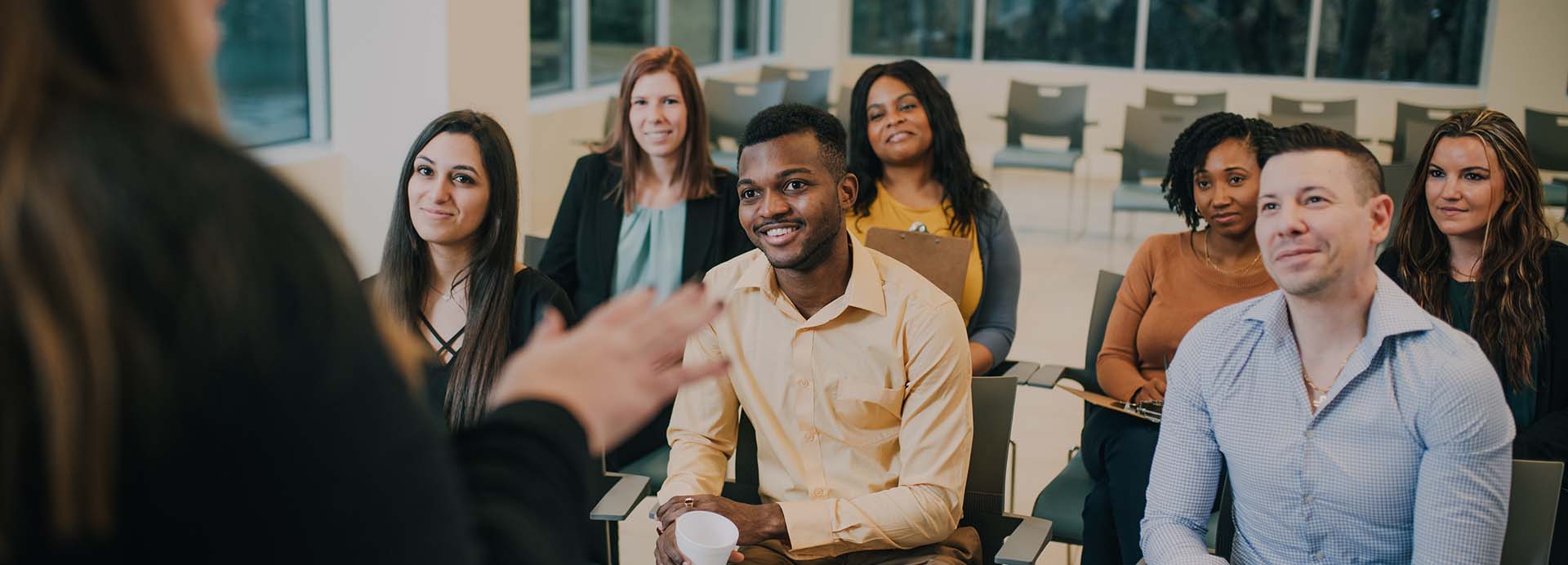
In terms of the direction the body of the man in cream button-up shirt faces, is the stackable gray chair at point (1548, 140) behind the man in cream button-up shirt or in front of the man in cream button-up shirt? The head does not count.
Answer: behind

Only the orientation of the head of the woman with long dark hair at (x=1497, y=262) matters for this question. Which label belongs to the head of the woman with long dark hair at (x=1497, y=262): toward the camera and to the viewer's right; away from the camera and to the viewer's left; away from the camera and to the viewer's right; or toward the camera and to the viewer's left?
toward the camera and to the viewer's left

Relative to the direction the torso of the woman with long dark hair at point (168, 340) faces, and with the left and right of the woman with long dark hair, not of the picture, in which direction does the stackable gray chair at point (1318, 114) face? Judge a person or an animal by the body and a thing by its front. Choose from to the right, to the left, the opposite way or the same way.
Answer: the opposite way

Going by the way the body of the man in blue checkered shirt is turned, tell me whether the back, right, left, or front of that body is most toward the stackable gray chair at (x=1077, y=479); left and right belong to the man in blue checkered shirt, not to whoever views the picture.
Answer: right

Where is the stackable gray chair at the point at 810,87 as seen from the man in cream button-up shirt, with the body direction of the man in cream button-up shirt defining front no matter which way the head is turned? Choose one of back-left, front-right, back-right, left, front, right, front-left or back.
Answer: back-right

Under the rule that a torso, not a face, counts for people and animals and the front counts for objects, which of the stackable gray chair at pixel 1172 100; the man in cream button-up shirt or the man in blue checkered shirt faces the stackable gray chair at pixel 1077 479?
the stackable gray chair at pixel 1172 100

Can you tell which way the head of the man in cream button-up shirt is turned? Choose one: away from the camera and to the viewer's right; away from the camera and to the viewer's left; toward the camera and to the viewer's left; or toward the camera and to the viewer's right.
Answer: toward the camera and to the viewer's left

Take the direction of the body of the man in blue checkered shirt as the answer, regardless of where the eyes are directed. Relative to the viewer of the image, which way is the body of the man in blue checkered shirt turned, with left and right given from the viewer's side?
facing the viewer and to the left of the viewer

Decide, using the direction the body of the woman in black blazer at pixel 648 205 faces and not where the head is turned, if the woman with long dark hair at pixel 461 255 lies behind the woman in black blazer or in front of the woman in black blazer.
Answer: in front

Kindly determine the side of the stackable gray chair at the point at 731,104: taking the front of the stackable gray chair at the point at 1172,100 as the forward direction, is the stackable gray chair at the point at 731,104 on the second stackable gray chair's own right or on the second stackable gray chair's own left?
on the second stackable gray chair's own right

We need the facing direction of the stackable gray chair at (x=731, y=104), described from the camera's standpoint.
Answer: facing the viewer

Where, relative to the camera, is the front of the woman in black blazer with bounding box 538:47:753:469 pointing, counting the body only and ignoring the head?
toward the camera

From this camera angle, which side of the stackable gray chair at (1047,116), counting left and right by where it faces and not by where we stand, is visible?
front

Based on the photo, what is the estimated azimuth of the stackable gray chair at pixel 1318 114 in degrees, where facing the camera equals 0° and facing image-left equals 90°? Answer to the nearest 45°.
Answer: approximately 0°

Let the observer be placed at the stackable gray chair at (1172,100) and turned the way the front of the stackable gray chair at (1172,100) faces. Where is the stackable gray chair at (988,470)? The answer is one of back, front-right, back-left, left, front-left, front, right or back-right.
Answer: front

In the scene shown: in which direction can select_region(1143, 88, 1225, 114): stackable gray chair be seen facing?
toward the camera

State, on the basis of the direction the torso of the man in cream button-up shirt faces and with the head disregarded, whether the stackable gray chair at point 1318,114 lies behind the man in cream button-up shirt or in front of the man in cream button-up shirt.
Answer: behind
